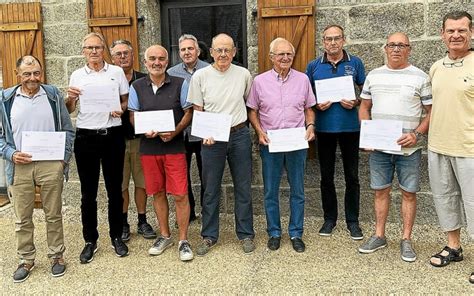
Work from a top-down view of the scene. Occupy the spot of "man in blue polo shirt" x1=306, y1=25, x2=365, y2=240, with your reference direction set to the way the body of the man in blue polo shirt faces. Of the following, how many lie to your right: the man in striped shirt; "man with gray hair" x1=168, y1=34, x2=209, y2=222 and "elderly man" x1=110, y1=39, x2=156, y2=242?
2

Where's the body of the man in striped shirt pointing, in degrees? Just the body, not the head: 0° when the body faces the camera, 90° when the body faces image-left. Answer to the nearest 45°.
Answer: approximately 0°

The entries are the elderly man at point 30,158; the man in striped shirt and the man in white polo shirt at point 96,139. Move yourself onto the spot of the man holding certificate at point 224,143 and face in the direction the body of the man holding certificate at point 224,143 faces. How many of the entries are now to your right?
2

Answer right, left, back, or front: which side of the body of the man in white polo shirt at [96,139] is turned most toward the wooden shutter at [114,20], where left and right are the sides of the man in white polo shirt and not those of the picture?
back

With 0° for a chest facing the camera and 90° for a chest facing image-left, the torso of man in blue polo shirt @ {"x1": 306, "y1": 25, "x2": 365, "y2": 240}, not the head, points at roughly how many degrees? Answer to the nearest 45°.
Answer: approximately 0°
